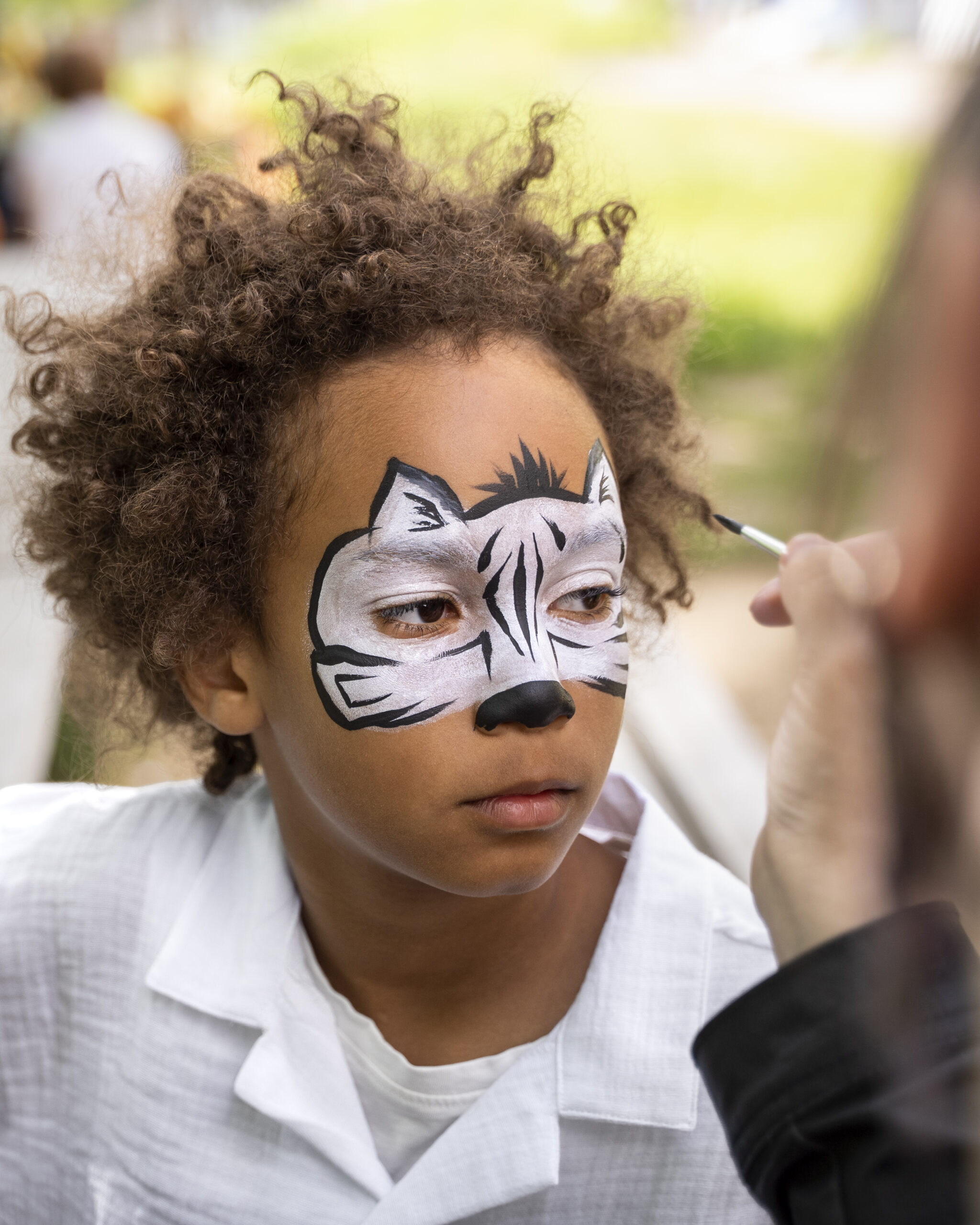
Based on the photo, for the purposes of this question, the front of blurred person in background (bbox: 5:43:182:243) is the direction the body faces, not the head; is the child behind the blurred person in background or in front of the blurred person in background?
behind

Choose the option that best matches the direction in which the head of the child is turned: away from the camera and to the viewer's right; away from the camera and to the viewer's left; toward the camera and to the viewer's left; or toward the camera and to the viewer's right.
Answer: toward the camera and to the viewer's right

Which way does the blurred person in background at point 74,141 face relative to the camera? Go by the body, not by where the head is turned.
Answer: away from the camera

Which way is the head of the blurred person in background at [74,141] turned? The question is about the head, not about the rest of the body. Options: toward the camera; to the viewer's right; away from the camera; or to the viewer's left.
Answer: away from the camera
